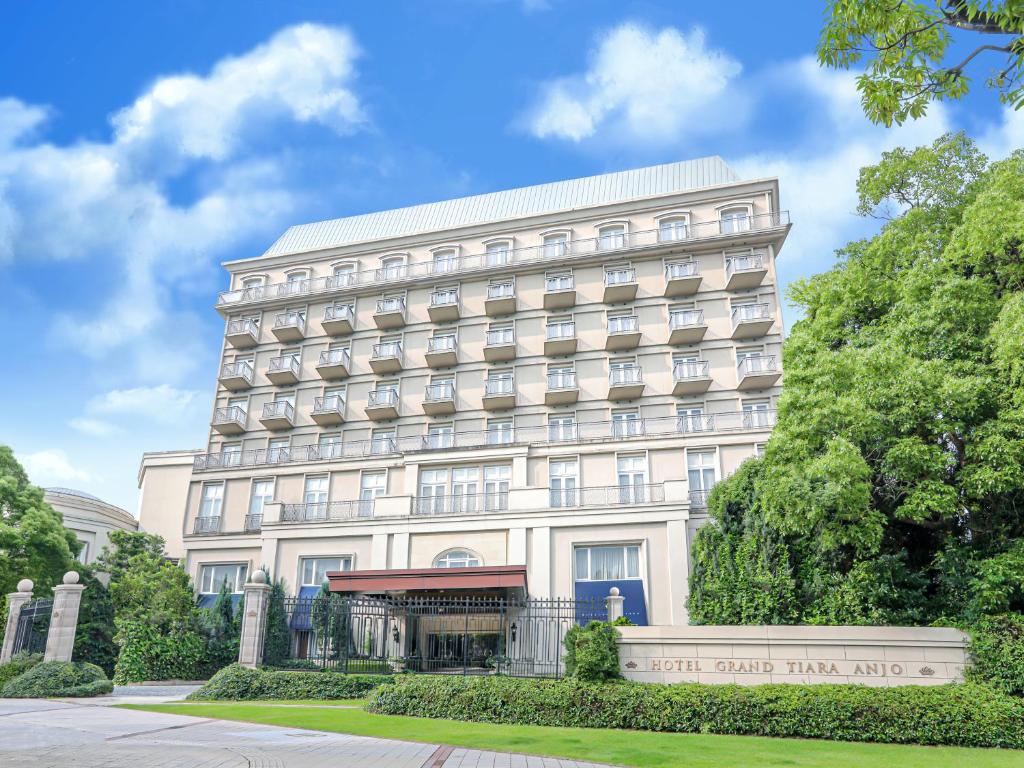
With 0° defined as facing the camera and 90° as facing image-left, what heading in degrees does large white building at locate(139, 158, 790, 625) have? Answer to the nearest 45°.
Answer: approximately 0°

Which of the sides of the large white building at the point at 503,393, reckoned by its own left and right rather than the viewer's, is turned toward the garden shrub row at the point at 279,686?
front

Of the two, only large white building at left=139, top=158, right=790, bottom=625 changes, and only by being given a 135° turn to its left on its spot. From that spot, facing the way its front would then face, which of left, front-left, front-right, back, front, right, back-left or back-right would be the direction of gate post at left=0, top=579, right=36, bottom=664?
back

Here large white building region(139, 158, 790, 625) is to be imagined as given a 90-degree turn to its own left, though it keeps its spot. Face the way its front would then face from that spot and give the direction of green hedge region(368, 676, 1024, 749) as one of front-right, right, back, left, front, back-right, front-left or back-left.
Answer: right

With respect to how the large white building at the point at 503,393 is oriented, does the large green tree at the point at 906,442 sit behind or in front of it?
in front

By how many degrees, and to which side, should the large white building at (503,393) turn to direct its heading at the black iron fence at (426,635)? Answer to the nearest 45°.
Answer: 0° — it already faces it

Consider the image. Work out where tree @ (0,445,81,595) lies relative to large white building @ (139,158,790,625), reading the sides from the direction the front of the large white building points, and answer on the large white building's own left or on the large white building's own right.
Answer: on the large white building's own right

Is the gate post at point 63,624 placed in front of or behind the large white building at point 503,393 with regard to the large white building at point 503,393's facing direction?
in front
